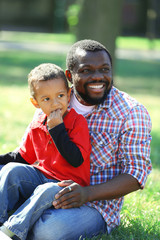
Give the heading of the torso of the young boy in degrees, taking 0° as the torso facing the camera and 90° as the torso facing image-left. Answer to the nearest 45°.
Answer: approximately 45°

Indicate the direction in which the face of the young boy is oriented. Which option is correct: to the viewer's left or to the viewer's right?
to the viewer's right

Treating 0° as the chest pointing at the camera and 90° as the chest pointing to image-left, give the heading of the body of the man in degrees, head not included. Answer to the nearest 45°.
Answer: approximately 45°
